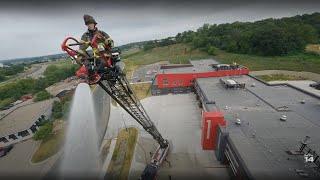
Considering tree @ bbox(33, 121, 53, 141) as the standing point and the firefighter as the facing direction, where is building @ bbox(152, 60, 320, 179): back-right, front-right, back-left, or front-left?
front-left

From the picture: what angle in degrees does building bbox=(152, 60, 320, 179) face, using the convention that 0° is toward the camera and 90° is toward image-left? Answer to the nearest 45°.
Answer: approximately 90°

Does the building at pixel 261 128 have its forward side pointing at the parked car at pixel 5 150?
yes

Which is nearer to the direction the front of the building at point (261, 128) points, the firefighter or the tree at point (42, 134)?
the tree

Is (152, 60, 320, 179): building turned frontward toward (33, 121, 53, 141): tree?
yes

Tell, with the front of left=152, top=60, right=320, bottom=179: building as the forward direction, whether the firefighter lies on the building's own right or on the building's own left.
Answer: on the building's own left
